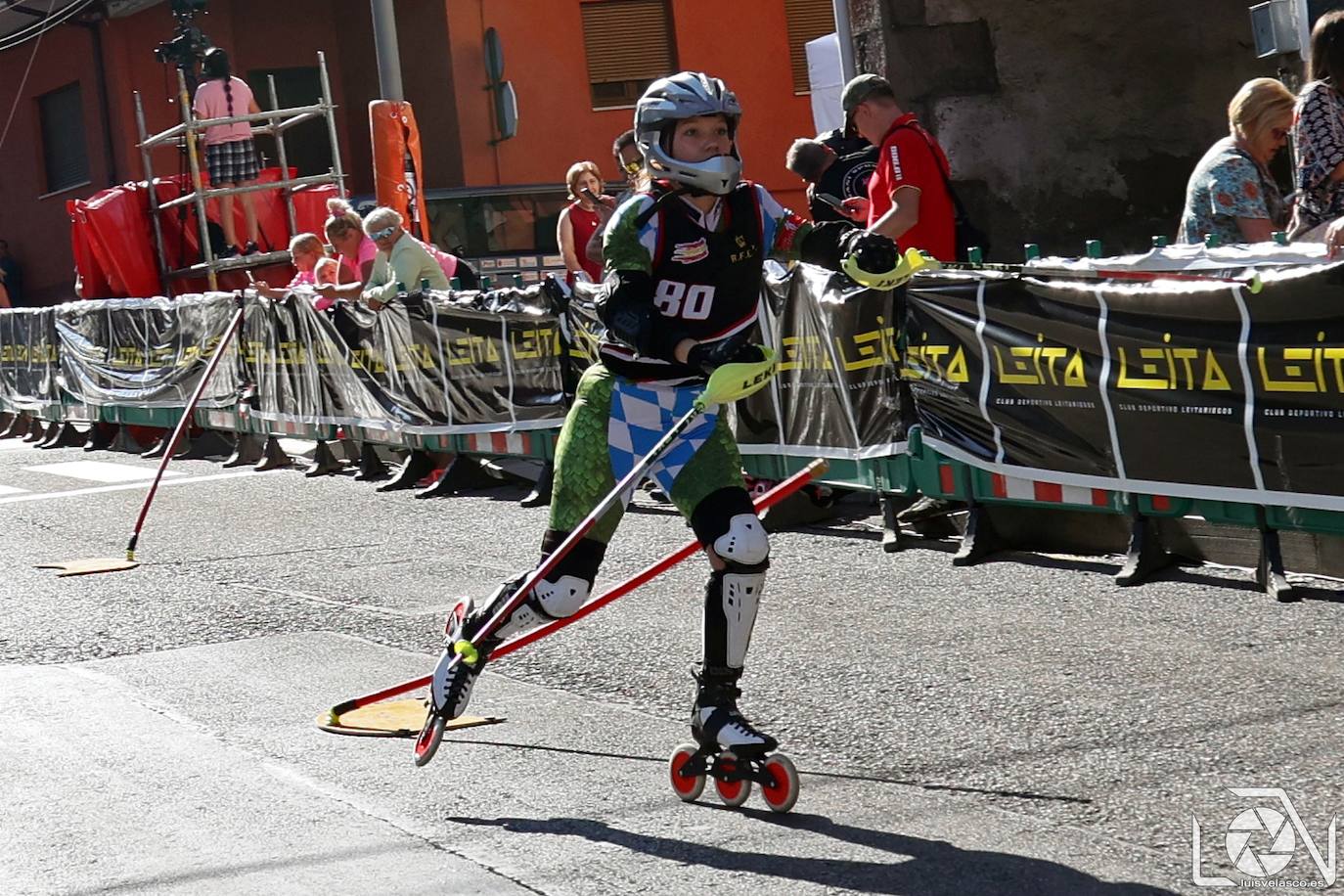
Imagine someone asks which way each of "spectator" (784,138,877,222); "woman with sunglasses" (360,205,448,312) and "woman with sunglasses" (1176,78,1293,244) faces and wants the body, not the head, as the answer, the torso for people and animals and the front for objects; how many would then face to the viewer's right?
1

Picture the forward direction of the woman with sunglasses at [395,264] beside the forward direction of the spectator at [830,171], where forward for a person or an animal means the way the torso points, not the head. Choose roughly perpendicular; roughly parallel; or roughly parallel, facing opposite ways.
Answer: roughly perpendicular

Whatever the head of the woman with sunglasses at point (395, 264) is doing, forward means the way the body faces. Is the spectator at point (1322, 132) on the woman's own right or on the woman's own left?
on the woman's own left
